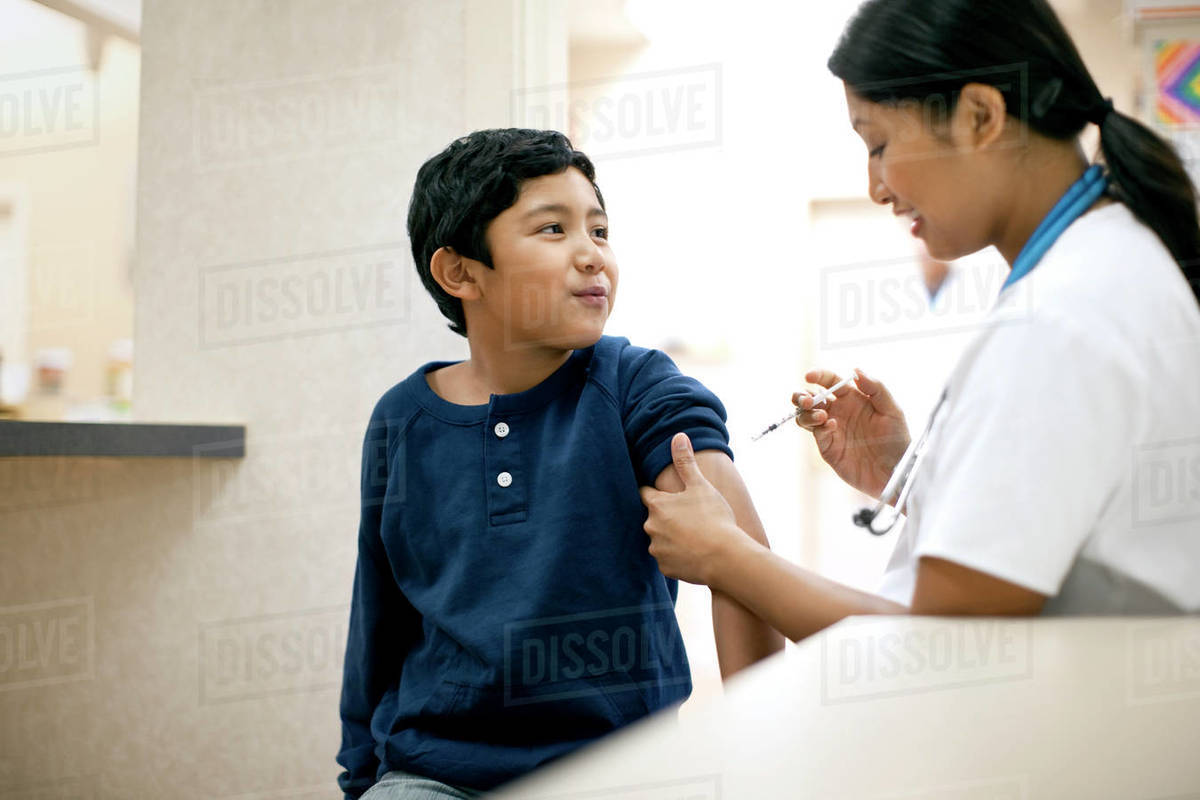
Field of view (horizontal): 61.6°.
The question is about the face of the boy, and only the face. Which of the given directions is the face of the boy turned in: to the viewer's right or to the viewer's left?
to the viewer's right

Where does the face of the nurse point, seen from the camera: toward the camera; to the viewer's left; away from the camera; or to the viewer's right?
to the viewer's left

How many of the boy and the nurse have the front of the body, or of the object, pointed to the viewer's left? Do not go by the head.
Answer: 1

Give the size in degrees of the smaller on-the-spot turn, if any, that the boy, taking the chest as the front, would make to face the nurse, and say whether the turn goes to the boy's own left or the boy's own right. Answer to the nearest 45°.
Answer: approximately 45° to the boy's own left

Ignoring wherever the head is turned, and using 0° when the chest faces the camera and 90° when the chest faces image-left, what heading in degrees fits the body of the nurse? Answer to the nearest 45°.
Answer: approximately 90°

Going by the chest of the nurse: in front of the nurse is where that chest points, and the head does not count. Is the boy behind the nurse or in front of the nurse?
in front

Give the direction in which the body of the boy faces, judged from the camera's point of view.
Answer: toward the camera

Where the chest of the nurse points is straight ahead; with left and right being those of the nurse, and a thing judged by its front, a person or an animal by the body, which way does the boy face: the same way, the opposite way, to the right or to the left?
to the left
